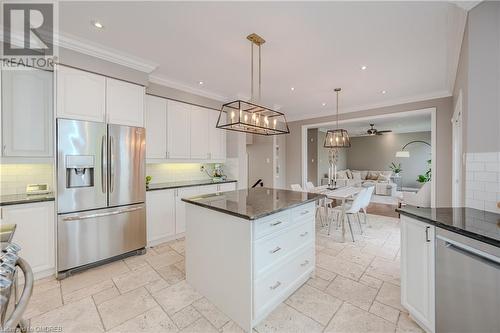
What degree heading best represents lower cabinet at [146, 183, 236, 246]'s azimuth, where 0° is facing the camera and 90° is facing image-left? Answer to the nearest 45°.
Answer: approximately 315°

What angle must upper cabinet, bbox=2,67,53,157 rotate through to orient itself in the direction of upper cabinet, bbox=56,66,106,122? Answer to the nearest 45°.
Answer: approximately 45° to its left

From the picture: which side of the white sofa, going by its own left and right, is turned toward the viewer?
front

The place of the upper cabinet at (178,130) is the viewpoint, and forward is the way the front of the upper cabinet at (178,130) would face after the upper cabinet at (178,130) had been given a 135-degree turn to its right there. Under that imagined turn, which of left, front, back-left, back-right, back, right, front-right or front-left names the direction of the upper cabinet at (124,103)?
front-left

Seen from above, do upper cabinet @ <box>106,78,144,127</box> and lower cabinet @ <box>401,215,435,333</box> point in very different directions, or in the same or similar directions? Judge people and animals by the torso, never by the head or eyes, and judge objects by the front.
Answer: very different directions

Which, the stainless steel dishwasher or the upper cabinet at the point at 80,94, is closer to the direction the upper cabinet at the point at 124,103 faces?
the stainless steel dishwasher

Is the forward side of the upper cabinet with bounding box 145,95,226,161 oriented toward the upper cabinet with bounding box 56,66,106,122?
no

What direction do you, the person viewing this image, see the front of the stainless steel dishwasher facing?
facing the viewer and to the left of the viewer

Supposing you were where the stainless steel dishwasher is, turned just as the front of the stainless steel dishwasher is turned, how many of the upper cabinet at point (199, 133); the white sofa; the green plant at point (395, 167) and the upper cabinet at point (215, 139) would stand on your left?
0

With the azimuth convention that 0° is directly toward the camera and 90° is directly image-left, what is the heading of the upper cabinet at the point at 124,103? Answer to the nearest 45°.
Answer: approximately 315°

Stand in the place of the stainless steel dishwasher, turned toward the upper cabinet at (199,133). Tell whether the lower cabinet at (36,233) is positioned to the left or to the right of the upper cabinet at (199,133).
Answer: left

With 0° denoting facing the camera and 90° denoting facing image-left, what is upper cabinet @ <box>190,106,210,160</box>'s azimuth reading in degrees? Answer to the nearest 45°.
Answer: approximately 315°
